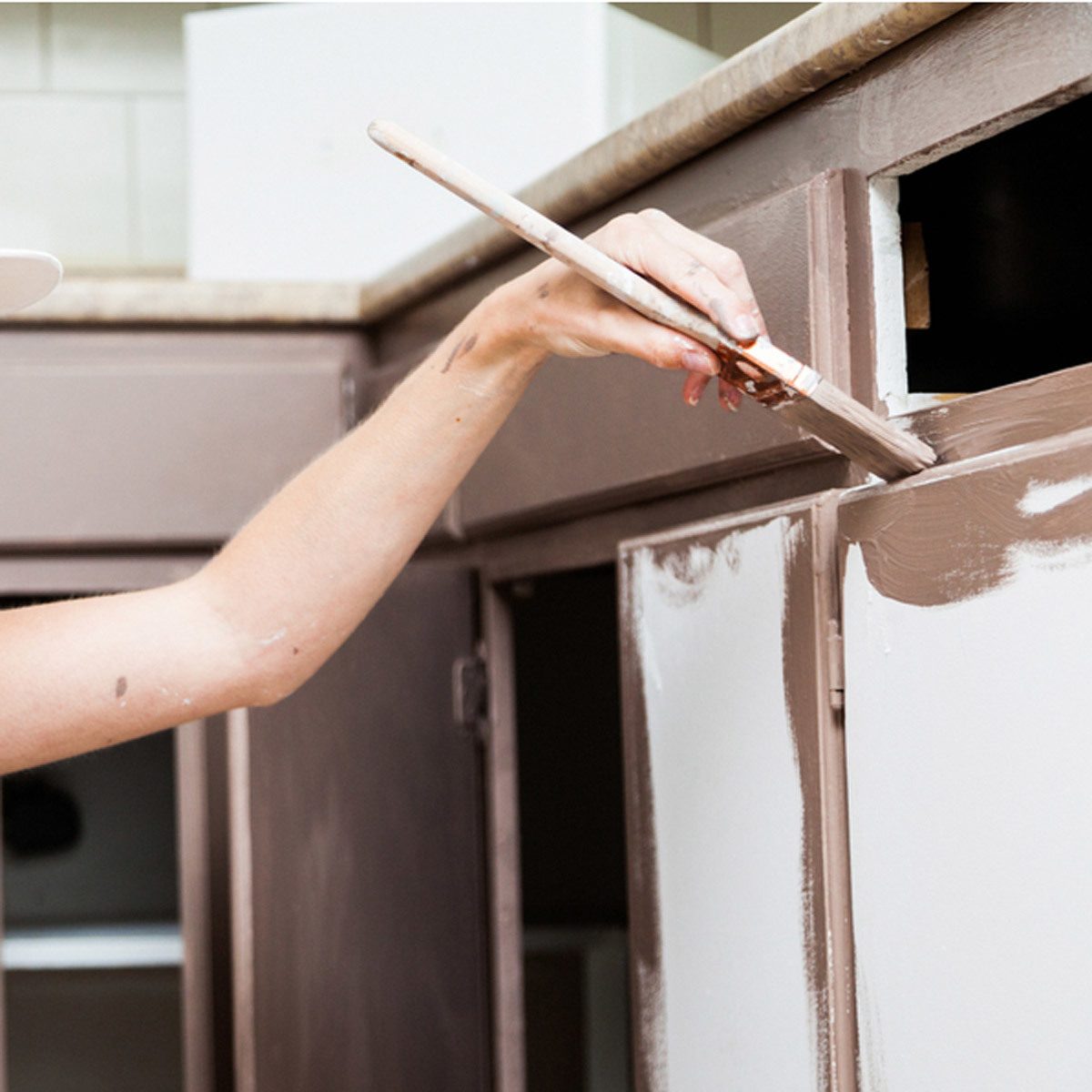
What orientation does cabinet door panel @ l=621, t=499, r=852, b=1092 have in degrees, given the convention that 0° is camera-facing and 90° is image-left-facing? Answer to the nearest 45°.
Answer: approximately 45°

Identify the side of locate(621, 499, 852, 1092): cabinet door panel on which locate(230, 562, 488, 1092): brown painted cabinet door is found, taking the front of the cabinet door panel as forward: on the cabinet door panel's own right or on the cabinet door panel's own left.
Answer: on the cabinet door panel's own right
